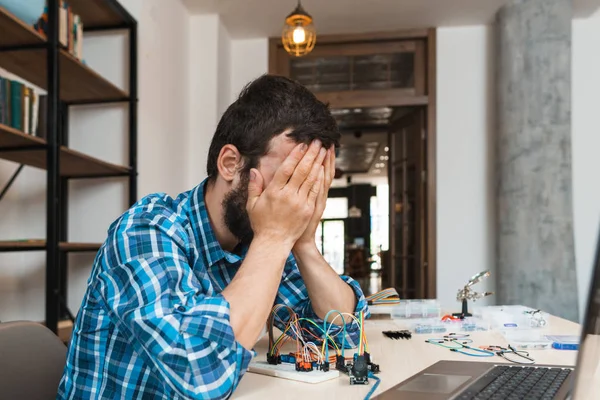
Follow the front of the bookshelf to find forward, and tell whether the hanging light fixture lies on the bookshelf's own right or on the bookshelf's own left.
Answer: on the bookshelf's own left

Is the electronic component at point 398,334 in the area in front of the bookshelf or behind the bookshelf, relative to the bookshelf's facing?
in front

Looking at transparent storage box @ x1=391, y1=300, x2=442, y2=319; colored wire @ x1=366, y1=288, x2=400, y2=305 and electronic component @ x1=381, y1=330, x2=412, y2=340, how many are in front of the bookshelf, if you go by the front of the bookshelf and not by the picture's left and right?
3

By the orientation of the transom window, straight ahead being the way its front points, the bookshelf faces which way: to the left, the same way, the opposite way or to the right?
to the left

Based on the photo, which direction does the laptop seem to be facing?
to the viewer's left

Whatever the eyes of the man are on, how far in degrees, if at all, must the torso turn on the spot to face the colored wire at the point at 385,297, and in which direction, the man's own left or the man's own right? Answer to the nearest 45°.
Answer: approximately 90° to the man's own left

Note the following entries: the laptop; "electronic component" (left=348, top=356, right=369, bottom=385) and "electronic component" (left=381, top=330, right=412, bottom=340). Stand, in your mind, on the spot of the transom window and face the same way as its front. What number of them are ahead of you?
3

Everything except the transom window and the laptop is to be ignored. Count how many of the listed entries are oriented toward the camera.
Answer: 1

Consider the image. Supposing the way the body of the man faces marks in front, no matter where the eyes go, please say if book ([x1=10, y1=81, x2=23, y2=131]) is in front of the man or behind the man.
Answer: behind

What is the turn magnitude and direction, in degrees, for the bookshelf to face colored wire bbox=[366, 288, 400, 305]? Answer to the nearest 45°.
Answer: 0° — it already faces it

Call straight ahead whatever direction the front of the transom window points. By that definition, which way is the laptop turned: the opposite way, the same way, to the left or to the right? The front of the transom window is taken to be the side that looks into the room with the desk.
to the right

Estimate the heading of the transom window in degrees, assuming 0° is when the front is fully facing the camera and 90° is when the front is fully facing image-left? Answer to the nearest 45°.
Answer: approximately 0°

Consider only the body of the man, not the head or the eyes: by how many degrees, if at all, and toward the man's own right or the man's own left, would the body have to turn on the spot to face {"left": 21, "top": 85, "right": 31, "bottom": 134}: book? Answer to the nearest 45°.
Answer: approximately 180°

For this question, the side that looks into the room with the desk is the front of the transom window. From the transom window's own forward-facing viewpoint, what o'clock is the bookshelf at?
The bookshelf is roughly at 1 o'clock from the transom window.

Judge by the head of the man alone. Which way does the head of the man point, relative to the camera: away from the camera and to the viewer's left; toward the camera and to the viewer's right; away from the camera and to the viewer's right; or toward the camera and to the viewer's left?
toward the camera and to the viewer's right
